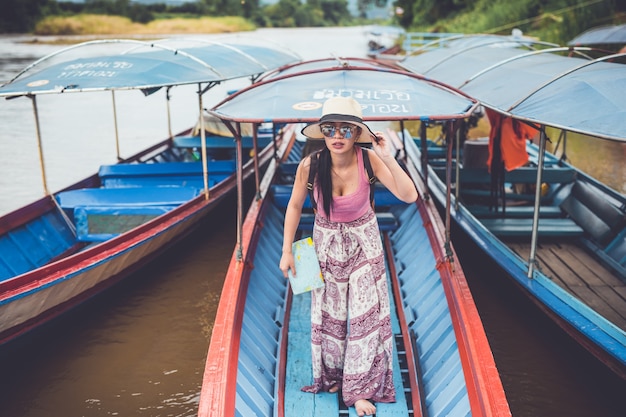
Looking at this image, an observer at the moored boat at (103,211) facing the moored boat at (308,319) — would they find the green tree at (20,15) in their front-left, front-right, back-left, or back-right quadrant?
back-left

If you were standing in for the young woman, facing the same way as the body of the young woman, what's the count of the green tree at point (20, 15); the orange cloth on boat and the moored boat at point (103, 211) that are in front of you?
0

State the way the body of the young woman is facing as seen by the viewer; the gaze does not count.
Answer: toward the camera

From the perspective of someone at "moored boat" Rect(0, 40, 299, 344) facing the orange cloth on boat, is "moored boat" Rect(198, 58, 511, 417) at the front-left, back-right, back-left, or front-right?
front-right

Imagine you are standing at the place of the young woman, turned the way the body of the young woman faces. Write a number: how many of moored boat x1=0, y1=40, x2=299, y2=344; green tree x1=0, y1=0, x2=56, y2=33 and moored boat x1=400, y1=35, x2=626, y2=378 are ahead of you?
0

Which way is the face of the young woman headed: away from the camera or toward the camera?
toward the camera

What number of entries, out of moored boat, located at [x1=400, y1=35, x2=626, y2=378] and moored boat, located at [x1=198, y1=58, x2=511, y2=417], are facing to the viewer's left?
0

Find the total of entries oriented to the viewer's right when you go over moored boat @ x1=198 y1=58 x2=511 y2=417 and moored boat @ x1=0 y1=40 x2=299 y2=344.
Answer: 0
